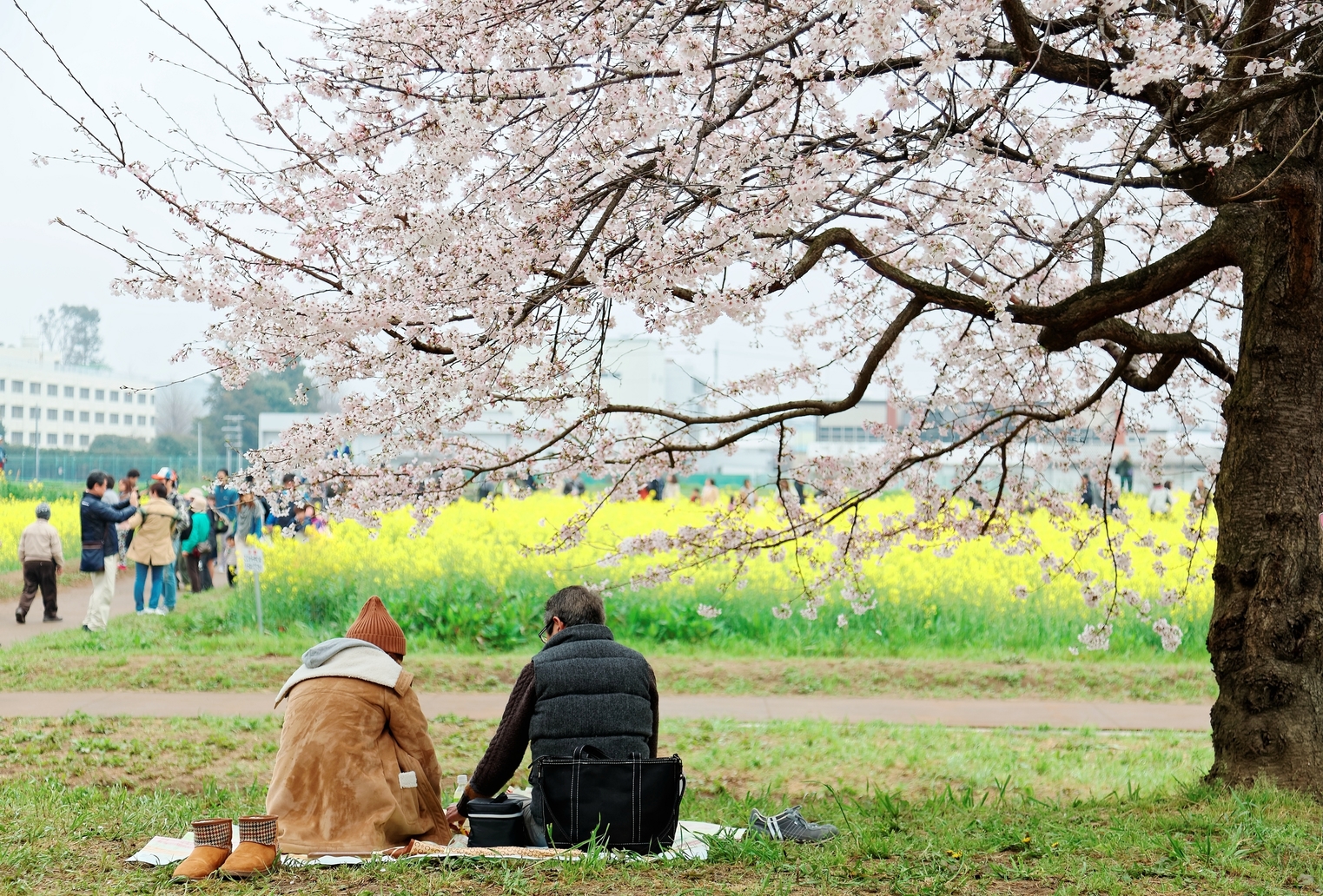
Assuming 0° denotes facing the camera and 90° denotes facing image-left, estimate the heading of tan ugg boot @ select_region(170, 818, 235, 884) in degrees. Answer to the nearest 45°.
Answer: approximately 45°

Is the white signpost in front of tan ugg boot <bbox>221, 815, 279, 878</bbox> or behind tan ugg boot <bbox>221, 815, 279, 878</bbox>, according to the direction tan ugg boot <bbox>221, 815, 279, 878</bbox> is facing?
behind

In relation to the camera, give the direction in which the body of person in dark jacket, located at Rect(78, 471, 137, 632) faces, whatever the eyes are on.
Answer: to the viewer's right

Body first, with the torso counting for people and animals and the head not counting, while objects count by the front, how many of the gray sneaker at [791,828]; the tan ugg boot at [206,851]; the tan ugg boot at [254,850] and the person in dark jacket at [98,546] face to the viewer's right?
2

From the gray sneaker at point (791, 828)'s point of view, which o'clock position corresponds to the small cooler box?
The small cooler box is roughly at 5 o'clock from the gray sneaker.

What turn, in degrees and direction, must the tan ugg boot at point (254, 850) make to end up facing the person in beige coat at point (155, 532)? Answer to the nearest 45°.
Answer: approximately 135° to its right

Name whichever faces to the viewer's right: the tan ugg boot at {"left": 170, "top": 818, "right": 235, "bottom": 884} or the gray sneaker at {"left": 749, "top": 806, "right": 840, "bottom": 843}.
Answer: the gray sneaker

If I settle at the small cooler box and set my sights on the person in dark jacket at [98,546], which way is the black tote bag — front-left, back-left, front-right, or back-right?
back-right

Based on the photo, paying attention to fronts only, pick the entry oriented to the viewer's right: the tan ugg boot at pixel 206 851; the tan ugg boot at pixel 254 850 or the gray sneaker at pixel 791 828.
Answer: the gray sneaker

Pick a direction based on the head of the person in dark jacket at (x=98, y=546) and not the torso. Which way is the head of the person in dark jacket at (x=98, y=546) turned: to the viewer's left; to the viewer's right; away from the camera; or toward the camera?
to the viewer's right

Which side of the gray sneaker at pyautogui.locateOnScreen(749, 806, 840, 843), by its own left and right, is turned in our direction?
right

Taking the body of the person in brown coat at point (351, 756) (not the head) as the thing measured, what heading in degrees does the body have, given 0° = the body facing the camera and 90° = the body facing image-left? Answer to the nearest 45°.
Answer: approximately 225°

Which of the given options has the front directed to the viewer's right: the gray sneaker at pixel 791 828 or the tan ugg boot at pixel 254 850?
the gray sneaker

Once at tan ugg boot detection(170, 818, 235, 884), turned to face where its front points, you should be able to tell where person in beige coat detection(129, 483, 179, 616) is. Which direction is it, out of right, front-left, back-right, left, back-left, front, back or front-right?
back-right
